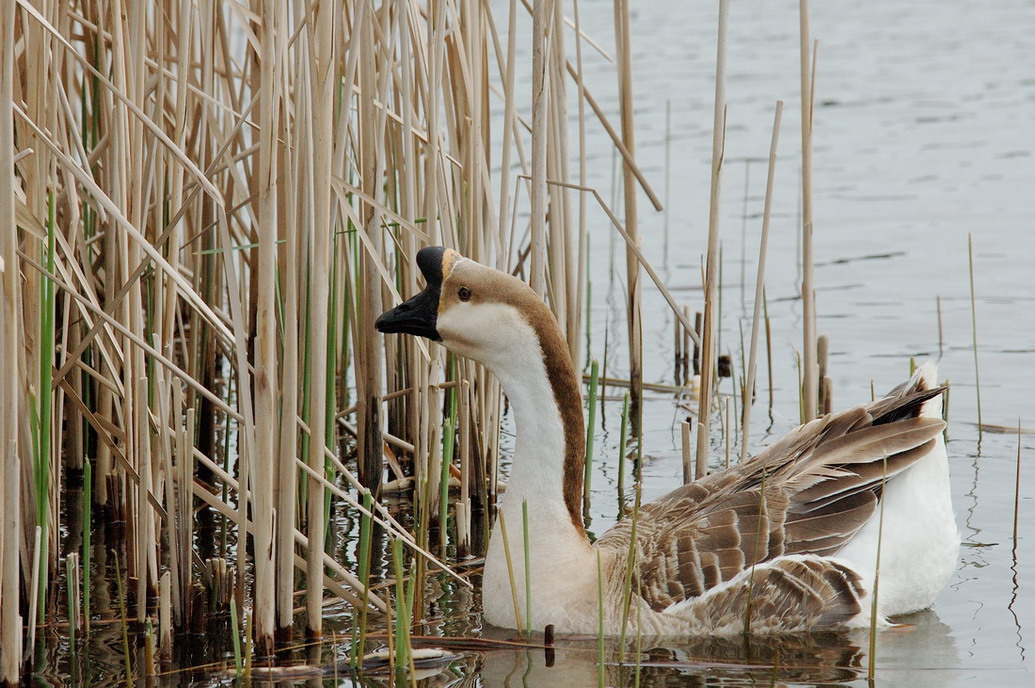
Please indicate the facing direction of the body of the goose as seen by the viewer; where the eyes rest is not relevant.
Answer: to the viewer's left

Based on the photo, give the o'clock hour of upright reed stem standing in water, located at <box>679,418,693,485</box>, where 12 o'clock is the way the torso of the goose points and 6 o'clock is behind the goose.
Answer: The upright reed stem standing in water is roughly at 3 o'clock from the goose.

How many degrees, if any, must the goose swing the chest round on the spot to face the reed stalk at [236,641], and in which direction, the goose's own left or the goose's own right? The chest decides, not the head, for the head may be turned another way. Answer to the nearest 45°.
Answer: approximately 45° to the goose's own left

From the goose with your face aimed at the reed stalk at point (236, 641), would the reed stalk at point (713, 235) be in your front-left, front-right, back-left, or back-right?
back-right

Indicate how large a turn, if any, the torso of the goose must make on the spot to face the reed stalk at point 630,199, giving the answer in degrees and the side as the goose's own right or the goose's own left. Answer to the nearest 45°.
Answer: approximately 90° to the goose's own right
